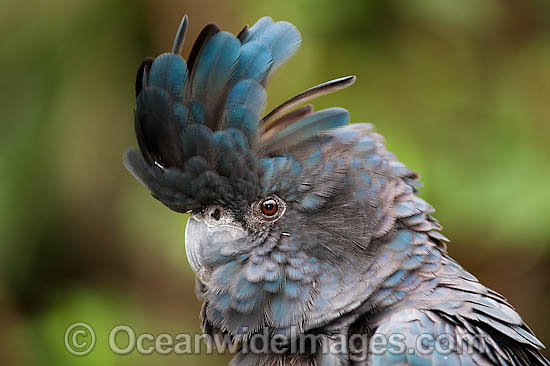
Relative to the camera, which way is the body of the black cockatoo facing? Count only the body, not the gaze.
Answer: to the viewer's left
